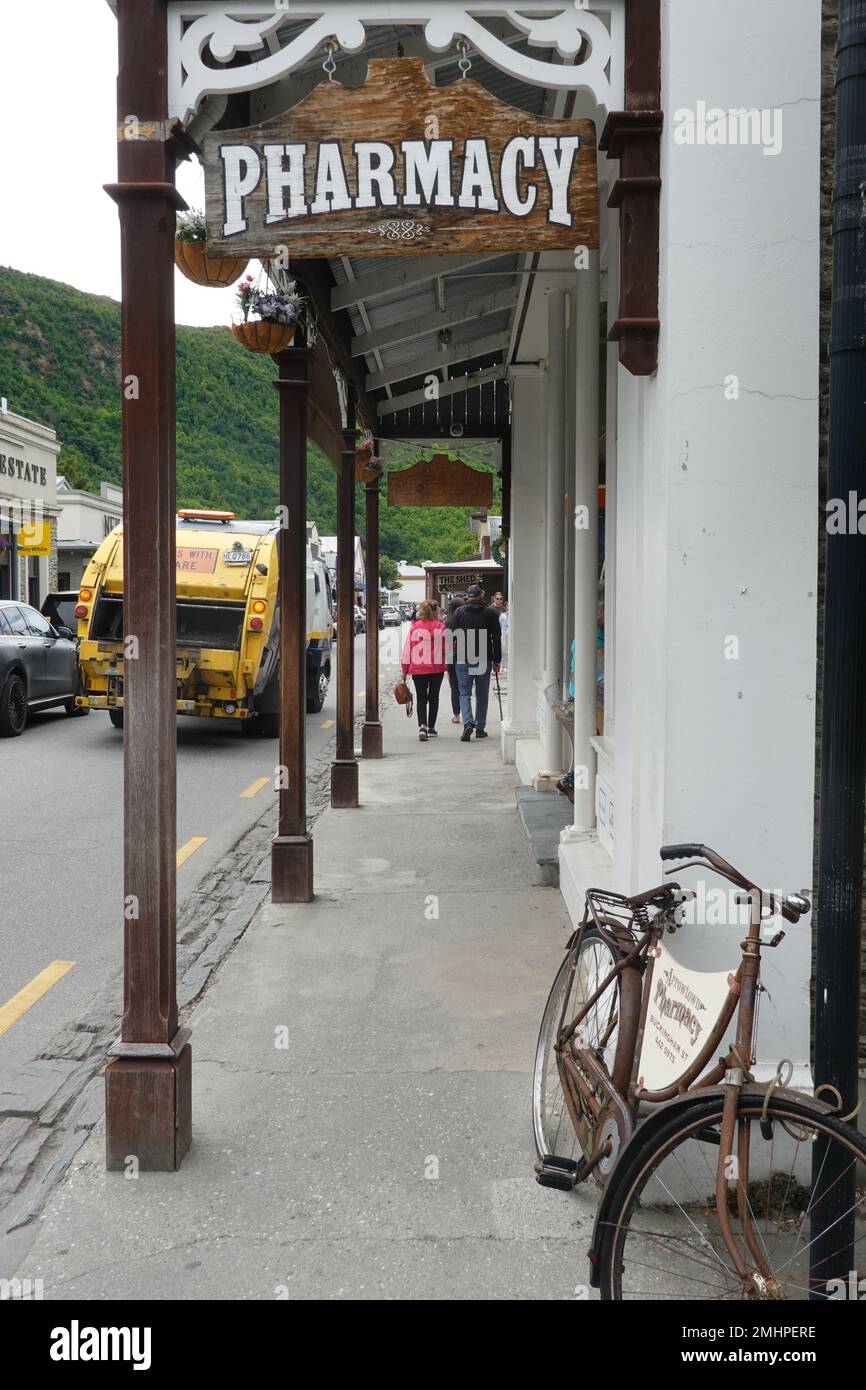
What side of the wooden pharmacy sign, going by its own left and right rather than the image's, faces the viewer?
front

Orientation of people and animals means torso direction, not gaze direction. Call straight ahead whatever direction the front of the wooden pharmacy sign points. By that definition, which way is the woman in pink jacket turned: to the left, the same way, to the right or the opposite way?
the opposite way

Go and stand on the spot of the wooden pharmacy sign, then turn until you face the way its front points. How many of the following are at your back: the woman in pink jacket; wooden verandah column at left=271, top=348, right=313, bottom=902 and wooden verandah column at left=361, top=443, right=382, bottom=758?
3

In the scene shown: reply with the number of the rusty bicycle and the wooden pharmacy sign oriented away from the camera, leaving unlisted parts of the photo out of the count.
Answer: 0

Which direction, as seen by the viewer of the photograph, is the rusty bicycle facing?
facing the viewer and to the right of the viewer

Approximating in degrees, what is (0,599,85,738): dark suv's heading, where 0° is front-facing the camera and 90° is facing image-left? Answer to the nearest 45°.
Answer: approximately 225°

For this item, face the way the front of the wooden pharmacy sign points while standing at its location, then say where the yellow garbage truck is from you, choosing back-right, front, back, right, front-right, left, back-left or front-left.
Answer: back

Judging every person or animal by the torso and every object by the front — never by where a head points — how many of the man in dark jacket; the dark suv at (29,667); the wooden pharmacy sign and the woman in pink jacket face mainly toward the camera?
1

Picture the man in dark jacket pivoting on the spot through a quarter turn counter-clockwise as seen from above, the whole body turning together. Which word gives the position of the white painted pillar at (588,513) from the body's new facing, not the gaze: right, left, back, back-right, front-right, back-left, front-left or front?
left

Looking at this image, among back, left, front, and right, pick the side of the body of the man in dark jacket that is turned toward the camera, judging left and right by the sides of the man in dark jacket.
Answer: back

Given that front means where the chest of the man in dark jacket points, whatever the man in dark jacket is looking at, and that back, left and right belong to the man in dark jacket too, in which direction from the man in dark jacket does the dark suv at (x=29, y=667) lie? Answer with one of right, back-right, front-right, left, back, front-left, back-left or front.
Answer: left

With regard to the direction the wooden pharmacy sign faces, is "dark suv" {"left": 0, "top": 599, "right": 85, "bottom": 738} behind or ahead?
behind

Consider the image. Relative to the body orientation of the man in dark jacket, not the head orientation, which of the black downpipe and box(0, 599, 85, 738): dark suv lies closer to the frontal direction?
the dark suv

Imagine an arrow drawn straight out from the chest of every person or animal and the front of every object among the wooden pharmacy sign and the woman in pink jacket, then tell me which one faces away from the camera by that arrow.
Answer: the woman in pink jacket

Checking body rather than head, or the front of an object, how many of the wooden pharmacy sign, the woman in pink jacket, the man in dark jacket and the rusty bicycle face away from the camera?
2

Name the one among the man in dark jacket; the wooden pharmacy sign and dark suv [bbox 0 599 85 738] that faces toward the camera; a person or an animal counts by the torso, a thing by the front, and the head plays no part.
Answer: the wooden pharmacy sign

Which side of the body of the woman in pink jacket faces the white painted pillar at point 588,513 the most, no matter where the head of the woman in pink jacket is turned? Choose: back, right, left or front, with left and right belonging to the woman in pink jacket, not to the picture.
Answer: back

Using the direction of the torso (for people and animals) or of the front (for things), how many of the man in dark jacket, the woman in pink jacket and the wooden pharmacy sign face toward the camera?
1

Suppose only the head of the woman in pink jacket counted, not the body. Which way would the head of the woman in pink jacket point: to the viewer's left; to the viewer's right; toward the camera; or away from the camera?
away from the camera
